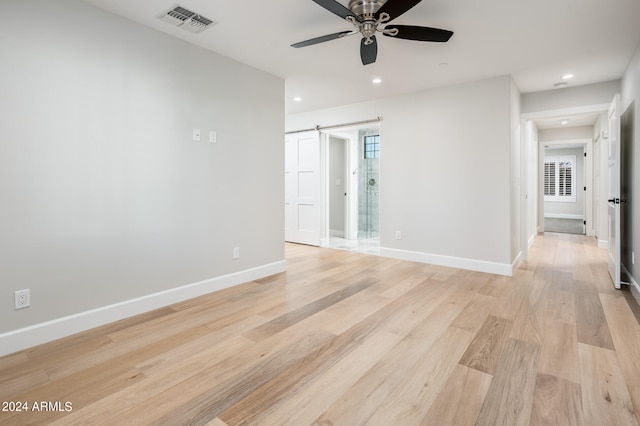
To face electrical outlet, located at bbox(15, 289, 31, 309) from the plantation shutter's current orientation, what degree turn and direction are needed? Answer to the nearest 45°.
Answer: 0° — it already faces it

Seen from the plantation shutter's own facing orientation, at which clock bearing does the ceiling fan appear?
The ceiling fan is roughly at 12 o'clock from the plantation shutter.

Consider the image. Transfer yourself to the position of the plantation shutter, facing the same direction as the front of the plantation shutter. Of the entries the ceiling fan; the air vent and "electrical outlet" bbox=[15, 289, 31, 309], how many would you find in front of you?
3

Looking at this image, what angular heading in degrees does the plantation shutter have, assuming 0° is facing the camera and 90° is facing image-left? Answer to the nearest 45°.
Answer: approximately 0°

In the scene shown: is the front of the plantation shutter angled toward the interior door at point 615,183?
yes
